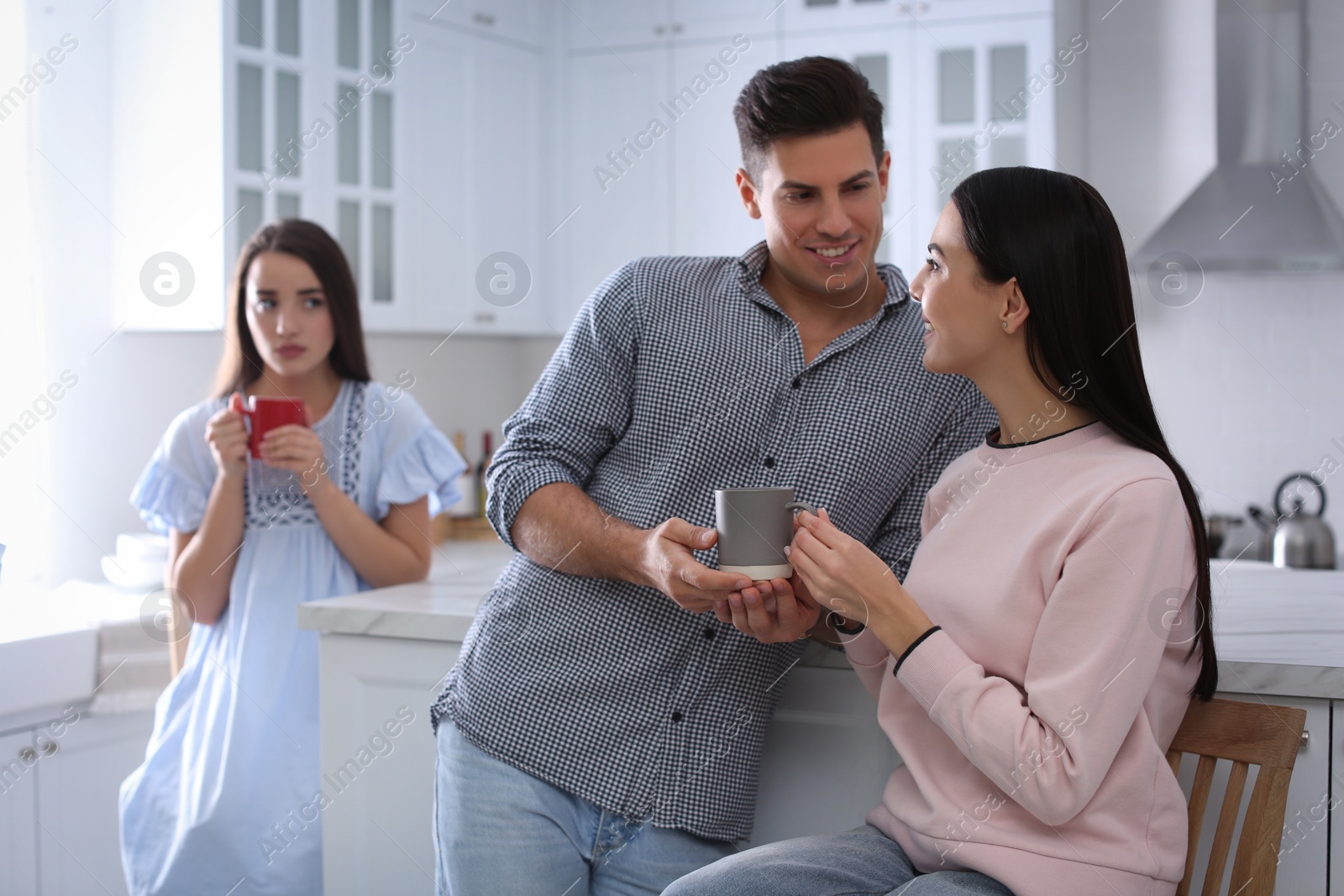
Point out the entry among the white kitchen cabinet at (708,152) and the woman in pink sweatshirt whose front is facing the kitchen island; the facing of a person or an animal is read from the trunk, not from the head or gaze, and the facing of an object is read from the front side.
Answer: the white kitchen cabinet

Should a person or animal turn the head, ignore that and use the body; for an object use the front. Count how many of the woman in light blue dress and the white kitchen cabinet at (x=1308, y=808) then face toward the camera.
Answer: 2

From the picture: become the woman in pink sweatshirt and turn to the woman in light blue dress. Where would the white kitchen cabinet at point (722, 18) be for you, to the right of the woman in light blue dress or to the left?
right

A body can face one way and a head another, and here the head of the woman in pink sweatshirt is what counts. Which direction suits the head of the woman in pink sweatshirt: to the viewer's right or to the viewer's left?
to the viewer's left

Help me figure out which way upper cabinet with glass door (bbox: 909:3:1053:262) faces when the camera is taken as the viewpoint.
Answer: facing the viewer

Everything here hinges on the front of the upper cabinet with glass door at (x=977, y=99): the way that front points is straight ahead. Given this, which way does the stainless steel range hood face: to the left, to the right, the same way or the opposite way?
the same way

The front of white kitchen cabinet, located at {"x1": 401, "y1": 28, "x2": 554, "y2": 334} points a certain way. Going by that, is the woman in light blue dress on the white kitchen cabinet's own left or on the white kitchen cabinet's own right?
on the white kitchen cabinet's own right

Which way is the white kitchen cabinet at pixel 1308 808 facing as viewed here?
toward the camera

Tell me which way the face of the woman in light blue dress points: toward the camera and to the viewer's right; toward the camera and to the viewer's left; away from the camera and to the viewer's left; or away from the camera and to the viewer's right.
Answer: toward the camera and to the viewer's right

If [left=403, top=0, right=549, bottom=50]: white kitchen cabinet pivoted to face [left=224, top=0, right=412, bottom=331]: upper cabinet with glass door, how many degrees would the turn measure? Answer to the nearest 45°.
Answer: approximately 90° to its right

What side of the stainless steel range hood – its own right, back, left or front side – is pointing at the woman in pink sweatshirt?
front

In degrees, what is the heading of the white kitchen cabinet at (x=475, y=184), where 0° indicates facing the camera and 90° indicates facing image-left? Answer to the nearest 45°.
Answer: approximately 315°

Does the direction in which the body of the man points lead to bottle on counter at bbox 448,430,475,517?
no
